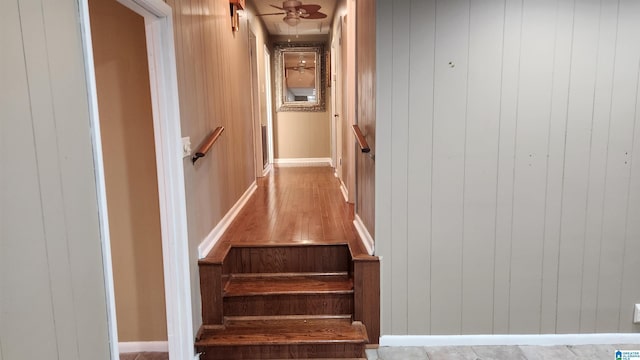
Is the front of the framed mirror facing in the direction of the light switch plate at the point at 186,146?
yes

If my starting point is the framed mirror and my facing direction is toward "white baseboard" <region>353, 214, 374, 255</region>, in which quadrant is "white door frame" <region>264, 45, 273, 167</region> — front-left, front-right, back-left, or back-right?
front-right

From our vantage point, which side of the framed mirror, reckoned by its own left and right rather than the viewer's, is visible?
front

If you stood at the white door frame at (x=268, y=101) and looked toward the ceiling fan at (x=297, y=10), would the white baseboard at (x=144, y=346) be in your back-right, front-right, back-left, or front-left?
front-right

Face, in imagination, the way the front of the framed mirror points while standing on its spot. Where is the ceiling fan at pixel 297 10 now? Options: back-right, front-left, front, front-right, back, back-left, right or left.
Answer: front

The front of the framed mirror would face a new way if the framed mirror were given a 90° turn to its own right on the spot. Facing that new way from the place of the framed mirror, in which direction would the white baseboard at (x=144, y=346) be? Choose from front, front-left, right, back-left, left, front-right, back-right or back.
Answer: left

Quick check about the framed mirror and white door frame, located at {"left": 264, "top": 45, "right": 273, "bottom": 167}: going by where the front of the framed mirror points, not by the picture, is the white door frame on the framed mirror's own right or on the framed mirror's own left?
on the framed mirror's own right

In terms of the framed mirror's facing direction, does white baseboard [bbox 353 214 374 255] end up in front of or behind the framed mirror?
in front
